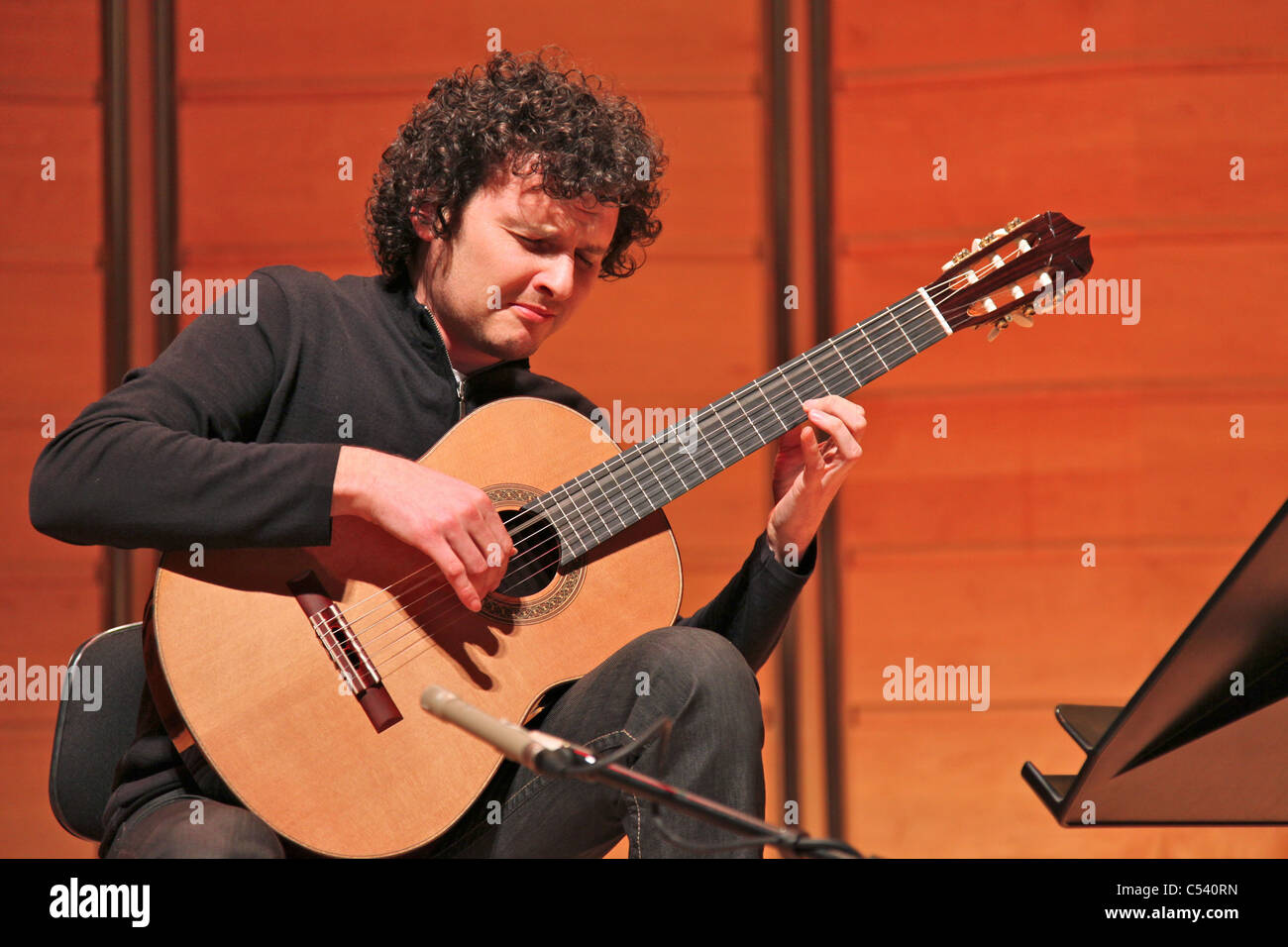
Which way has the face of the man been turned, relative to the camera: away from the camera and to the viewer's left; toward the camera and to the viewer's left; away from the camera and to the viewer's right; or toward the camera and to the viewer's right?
toward the camera and to the viewer's right

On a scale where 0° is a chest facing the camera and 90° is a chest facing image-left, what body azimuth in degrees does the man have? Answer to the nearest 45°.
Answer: approximately 315°

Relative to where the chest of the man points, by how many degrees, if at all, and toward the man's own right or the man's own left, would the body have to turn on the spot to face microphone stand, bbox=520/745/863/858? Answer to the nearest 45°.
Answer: approximately 45° to the man's own right

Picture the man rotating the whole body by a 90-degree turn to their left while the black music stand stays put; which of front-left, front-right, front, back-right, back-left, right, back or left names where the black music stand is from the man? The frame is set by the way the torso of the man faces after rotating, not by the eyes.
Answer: right

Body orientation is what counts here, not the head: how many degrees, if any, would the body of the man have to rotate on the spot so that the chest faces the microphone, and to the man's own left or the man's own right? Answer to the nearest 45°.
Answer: approximately 45° to the man's own right
